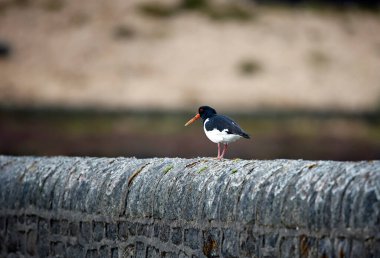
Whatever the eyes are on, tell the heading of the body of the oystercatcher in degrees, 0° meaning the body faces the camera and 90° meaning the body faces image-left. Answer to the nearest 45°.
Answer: approximately 90°
